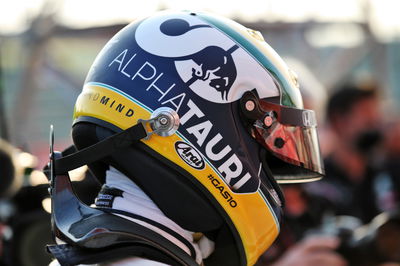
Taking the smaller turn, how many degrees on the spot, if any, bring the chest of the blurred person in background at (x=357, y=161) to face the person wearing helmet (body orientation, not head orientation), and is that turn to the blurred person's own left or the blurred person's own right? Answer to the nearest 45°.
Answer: approximately 45° to the blurred person's own right

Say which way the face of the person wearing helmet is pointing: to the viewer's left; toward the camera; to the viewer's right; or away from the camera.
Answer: to the viewer's right
